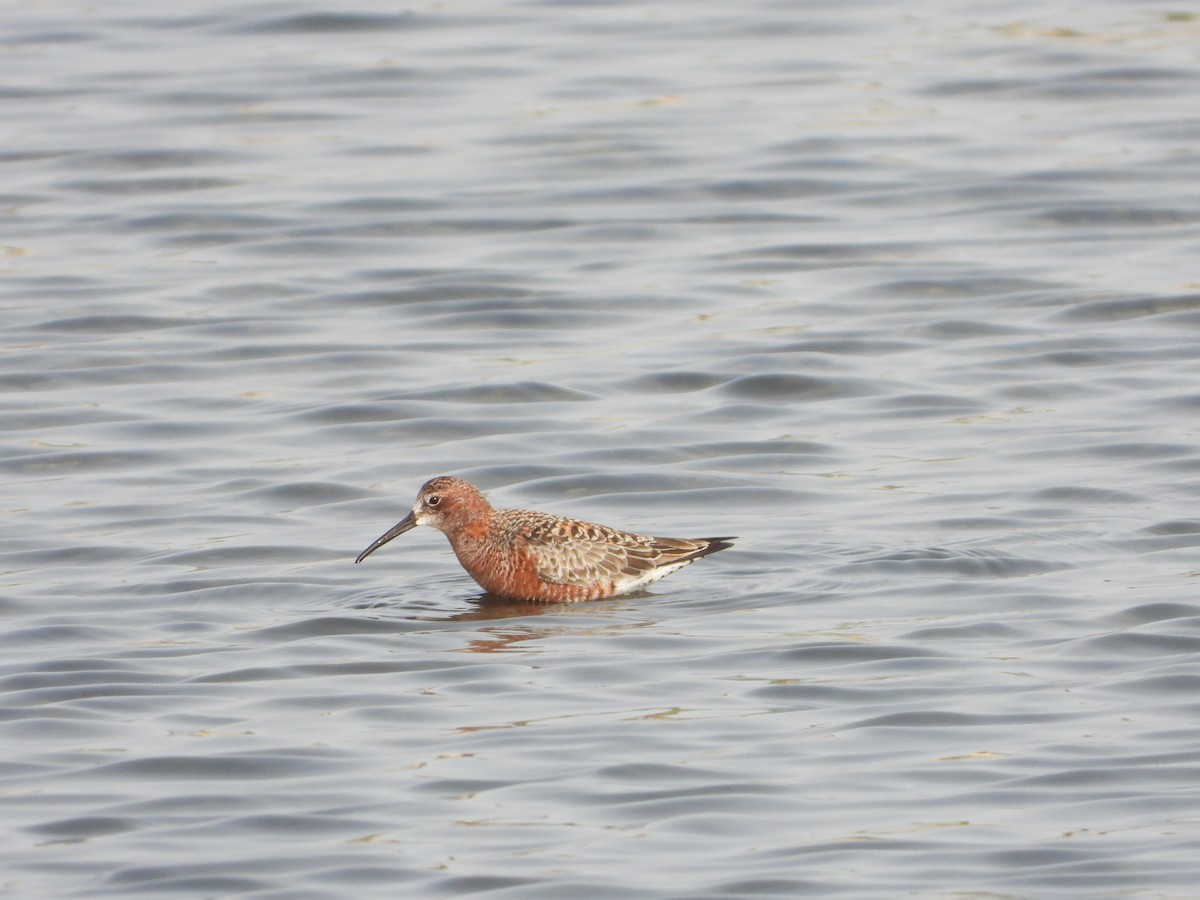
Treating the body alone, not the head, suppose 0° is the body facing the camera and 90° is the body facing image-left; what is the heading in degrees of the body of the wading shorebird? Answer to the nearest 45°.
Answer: approximately 90°
